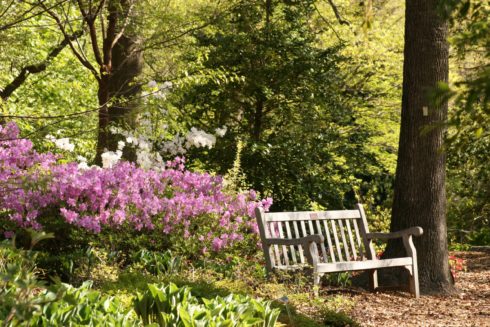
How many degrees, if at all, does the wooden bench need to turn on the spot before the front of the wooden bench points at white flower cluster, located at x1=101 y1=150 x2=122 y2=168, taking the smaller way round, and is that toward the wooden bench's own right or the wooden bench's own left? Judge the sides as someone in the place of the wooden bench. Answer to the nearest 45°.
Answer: approximately 135° to the wooden bench's own right

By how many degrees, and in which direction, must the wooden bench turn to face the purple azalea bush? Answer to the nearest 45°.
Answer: approximately 135° to its right

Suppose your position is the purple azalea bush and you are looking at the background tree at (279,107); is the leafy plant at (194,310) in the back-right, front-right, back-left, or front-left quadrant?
back-right

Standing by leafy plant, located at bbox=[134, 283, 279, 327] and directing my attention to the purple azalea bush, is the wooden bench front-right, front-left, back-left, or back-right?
front-right

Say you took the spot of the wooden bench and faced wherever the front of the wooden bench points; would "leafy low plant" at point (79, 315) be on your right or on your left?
on your right

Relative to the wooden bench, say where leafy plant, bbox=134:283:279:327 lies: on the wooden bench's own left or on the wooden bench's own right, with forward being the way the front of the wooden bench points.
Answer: on the wooden bench's own right

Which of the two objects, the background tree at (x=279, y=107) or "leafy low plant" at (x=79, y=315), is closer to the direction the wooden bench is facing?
the leafy low plant

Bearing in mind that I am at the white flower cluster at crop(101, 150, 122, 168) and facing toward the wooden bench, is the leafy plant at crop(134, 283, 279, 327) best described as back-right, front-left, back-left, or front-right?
front-right
